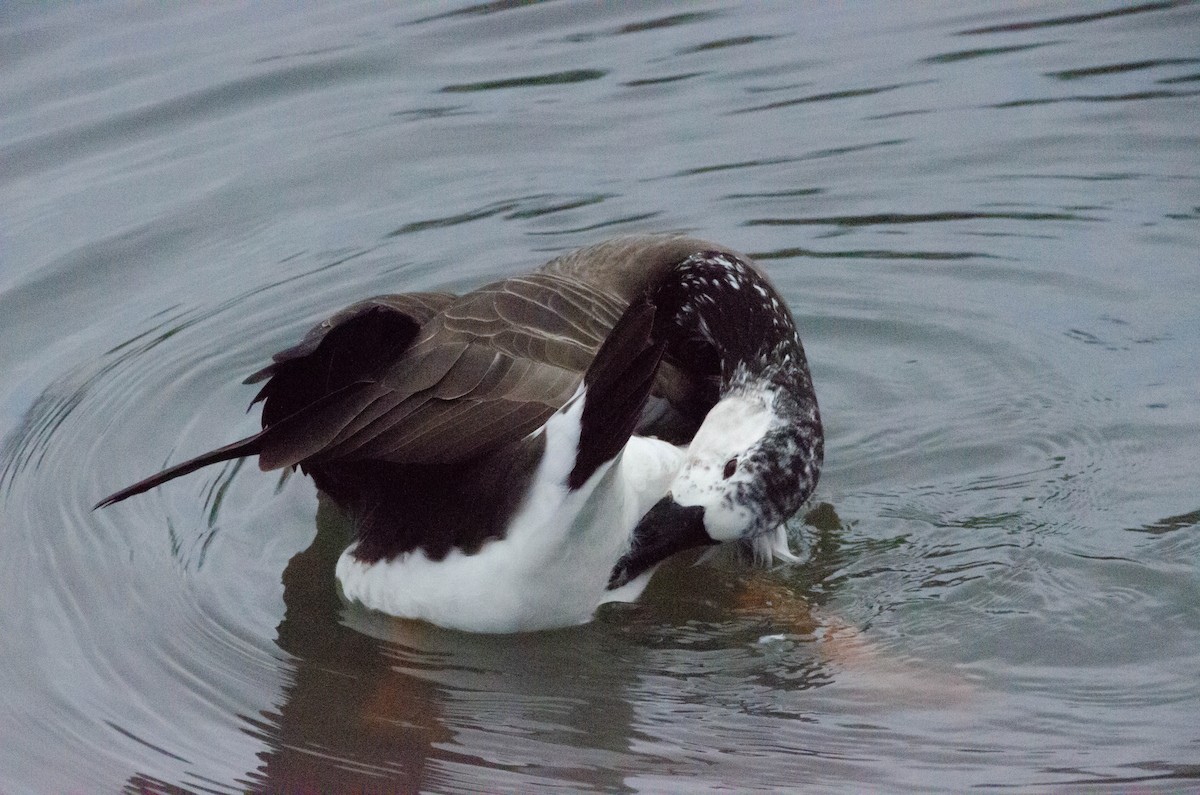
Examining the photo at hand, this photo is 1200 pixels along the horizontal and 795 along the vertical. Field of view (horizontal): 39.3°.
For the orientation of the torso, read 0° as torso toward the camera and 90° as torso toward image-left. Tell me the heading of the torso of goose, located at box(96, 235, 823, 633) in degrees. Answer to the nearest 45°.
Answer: approximately 270°
